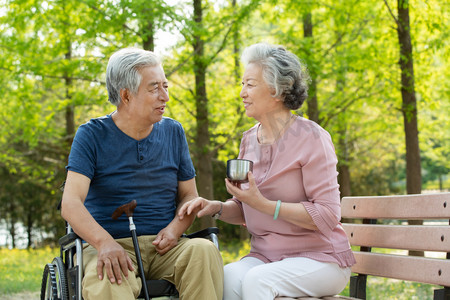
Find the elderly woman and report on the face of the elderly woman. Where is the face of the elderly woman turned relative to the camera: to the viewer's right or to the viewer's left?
to the viewer's left

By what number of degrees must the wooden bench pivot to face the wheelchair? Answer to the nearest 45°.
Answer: approximately 45° to its right

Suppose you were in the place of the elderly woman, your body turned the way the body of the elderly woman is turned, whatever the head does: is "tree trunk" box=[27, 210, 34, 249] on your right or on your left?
on your right

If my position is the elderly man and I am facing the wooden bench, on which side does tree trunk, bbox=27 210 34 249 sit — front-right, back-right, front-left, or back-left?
back-left

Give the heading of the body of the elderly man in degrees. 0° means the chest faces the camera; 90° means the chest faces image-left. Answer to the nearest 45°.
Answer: approximately 315°

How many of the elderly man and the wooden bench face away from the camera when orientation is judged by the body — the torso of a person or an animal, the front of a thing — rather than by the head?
0

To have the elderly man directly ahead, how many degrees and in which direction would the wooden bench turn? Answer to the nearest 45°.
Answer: approximately 45° to its right

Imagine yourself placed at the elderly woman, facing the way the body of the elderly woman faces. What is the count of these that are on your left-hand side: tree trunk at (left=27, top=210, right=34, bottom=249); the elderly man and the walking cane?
0

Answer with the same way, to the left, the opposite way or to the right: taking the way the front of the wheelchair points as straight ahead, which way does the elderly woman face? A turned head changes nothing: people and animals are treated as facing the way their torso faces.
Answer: to the right

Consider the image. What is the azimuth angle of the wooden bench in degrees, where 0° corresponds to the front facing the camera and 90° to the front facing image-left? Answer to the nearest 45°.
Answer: approximately 45°

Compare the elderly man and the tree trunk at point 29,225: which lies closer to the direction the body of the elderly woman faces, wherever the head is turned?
the elderly man

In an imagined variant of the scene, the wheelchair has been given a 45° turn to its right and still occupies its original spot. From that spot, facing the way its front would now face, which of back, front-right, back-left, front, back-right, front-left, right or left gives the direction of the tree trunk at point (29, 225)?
back

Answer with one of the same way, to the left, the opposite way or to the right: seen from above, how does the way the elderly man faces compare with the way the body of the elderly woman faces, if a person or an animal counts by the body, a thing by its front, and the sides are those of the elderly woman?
to the left

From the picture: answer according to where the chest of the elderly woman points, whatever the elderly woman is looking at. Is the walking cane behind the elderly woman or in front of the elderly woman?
in front
